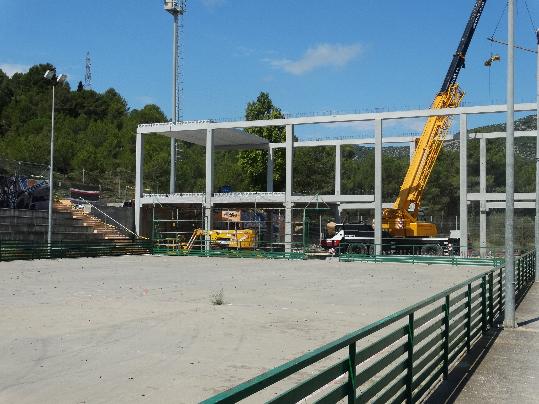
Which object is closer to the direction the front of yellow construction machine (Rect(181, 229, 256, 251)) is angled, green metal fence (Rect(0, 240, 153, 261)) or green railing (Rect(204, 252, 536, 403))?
the green metal fence

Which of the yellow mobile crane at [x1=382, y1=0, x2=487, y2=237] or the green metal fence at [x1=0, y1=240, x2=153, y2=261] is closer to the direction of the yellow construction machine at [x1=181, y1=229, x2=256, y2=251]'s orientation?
the green metal fence

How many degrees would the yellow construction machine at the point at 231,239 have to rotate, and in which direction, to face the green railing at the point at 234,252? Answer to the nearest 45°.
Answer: approximately 90° to its left

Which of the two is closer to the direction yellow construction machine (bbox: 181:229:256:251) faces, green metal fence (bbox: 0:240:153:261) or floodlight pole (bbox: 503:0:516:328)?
the green metal fence

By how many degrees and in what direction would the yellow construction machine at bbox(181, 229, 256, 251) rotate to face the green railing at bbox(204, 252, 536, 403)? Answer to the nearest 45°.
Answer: approximately 90° to its left

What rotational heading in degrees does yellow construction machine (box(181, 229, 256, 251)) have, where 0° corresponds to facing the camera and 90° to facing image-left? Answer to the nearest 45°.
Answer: approximately 90°

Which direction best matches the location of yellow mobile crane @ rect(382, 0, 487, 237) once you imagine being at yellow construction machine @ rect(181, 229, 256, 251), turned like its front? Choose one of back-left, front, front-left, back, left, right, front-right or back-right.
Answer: back

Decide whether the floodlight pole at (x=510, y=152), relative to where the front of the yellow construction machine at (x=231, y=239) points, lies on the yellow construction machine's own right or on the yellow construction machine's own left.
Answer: on the yellow construction machine's own left

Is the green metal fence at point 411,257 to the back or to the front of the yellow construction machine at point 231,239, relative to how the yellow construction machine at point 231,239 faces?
to the back
